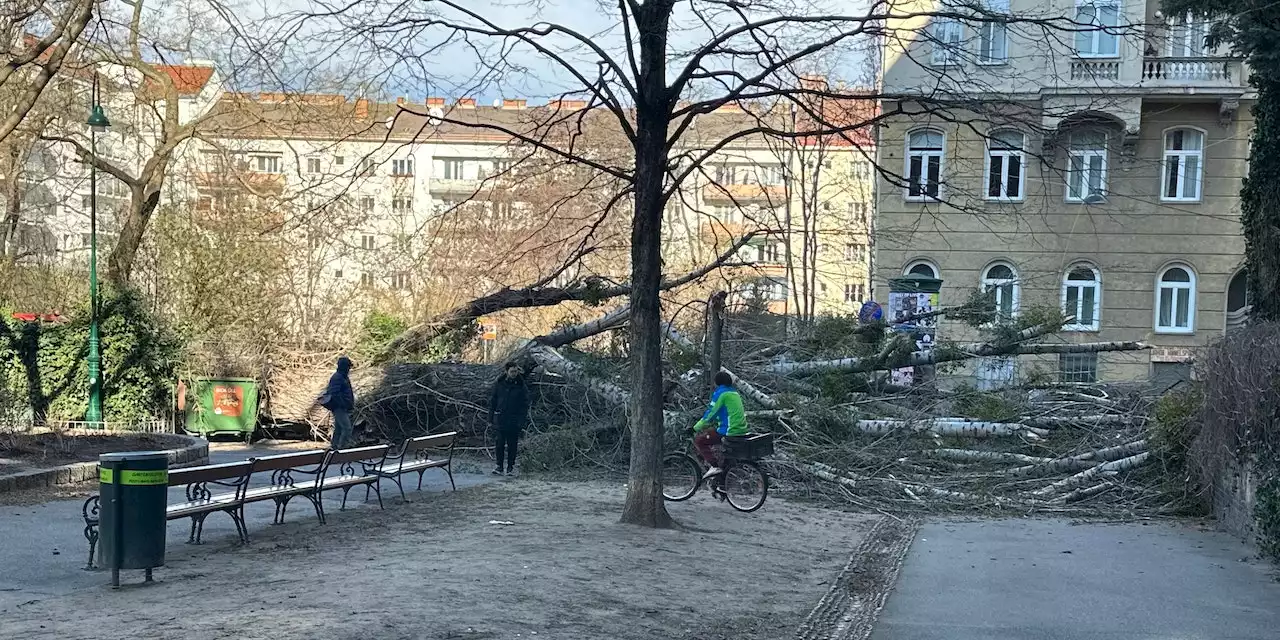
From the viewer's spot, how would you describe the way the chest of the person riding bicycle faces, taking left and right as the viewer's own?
facing away from the viewer and to the left of the viewer

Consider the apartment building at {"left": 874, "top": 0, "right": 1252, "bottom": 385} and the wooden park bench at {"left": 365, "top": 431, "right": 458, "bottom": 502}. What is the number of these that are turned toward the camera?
1

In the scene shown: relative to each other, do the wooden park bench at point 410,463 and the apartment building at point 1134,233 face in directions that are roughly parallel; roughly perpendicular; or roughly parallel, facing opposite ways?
roughly perpendicular

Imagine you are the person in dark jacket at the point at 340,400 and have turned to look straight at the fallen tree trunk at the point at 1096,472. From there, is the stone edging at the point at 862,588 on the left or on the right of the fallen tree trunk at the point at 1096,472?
right

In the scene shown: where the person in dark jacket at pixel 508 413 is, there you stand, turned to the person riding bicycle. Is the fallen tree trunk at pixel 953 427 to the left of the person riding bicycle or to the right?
left

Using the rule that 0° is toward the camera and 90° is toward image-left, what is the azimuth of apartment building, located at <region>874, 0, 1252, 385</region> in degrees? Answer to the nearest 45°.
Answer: approximately 0°

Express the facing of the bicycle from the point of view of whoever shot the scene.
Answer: facing away from the viewer and to the left of the viewer

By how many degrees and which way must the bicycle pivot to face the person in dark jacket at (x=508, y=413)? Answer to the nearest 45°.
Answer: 0° — it already faces them

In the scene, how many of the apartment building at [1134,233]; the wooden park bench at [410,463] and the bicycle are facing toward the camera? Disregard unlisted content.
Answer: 1

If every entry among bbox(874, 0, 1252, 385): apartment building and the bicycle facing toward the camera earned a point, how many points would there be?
1

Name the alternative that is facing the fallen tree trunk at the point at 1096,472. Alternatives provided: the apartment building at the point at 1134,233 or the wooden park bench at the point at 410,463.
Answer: the apartment building

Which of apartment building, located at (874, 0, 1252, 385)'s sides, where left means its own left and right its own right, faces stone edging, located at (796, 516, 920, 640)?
front
